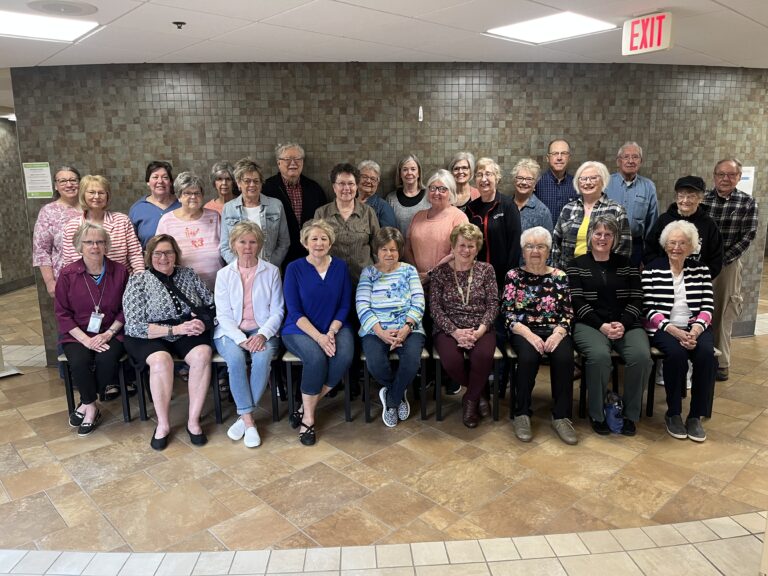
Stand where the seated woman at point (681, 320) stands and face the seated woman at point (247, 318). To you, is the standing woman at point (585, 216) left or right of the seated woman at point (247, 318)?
right

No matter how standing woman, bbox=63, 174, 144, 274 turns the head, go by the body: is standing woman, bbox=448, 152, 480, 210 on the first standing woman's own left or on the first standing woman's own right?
on the first standing woman's own left

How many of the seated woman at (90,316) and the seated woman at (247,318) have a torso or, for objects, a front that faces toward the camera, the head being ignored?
2

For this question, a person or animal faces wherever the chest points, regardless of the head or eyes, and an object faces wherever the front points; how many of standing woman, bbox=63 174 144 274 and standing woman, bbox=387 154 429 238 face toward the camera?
2

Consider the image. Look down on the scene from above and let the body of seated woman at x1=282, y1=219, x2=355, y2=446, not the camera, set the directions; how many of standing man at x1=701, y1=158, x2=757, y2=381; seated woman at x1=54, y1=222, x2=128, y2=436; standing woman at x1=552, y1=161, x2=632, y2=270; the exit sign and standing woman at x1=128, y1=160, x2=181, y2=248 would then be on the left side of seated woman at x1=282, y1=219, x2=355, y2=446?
3

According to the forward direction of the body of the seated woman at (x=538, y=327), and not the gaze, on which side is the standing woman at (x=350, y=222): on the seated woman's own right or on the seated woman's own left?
on the seated woman's own right

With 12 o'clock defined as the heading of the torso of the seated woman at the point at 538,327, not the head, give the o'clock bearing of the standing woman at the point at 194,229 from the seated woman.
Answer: The standing woman is roughly at 3 o'clock from the seated woman.
